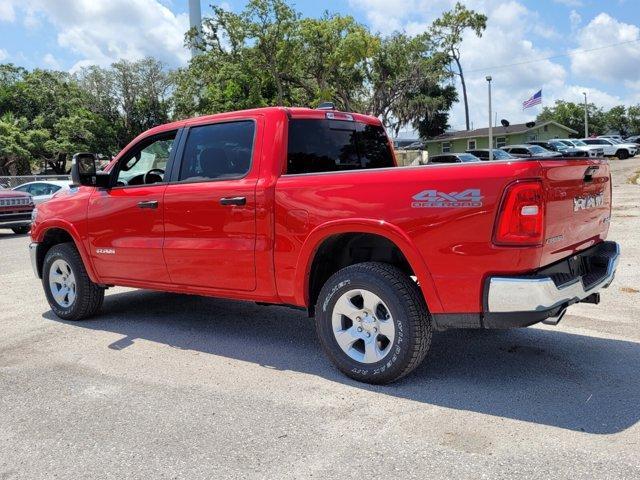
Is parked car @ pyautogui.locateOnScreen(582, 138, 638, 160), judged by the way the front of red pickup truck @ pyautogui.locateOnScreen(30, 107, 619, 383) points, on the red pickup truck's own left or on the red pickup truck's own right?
on the red pickup truck's own right

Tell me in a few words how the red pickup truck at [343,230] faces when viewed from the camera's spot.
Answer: facing away from the viewer and to the left of the viewer

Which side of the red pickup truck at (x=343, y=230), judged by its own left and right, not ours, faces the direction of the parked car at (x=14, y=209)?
front

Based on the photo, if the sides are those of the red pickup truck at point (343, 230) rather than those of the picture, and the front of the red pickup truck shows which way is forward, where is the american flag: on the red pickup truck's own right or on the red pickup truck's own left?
on the red pickup truck's own right
